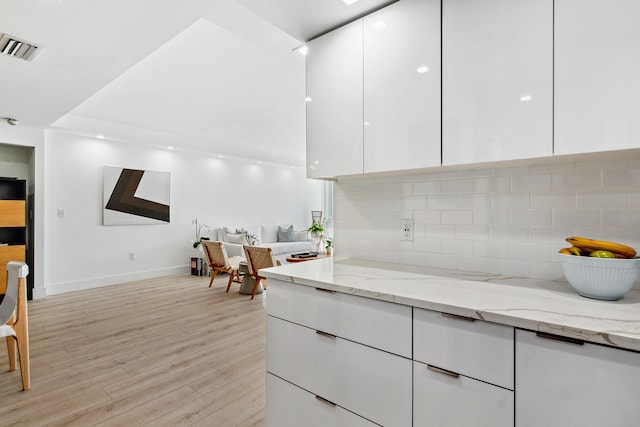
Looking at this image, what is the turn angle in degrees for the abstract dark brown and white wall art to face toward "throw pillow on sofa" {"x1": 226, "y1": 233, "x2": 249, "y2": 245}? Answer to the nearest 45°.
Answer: approximately 45° to its left

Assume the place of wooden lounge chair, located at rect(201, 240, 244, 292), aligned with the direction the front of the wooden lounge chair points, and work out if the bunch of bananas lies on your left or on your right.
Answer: on your right

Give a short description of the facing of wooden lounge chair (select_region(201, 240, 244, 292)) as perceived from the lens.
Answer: facing away from the viewer and to the right of the viewer

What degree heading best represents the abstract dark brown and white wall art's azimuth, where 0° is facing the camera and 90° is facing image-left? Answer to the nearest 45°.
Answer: approximately 315°

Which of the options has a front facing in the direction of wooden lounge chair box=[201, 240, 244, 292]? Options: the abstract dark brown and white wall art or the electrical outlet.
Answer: the abstract dark brown and white wall art

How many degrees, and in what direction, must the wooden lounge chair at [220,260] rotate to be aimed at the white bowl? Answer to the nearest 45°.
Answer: approximately 135° to its right
